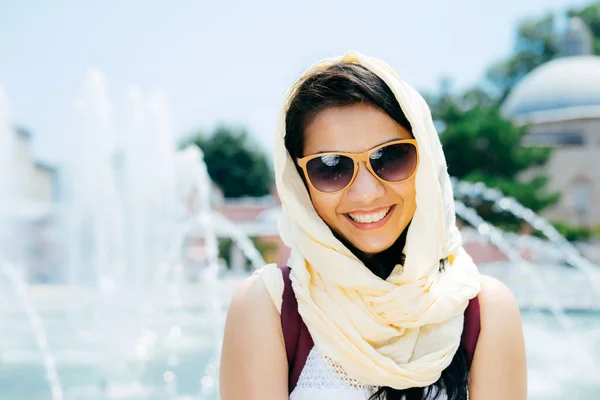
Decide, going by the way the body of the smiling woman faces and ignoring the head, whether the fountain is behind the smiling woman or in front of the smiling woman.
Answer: behind

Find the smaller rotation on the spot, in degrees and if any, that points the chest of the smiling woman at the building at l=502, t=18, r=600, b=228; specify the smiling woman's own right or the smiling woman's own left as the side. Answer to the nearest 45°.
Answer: approximately 180°

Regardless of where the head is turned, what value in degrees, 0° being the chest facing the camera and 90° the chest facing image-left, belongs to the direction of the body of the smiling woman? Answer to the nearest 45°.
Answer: approximately 0°

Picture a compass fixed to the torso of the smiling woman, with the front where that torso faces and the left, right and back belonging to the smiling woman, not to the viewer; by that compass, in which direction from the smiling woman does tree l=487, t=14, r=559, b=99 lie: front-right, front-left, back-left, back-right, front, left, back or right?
back

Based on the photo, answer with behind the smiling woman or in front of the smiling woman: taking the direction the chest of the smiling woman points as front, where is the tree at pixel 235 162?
behind

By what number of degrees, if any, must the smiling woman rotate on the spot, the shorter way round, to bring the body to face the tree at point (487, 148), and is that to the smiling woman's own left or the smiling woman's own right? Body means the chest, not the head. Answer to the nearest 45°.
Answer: approximately 180°

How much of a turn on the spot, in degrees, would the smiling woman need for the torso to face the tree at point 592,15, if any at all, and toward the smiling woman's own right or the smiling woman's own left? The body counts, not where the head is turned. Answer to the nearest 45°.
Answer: approximately 180°
